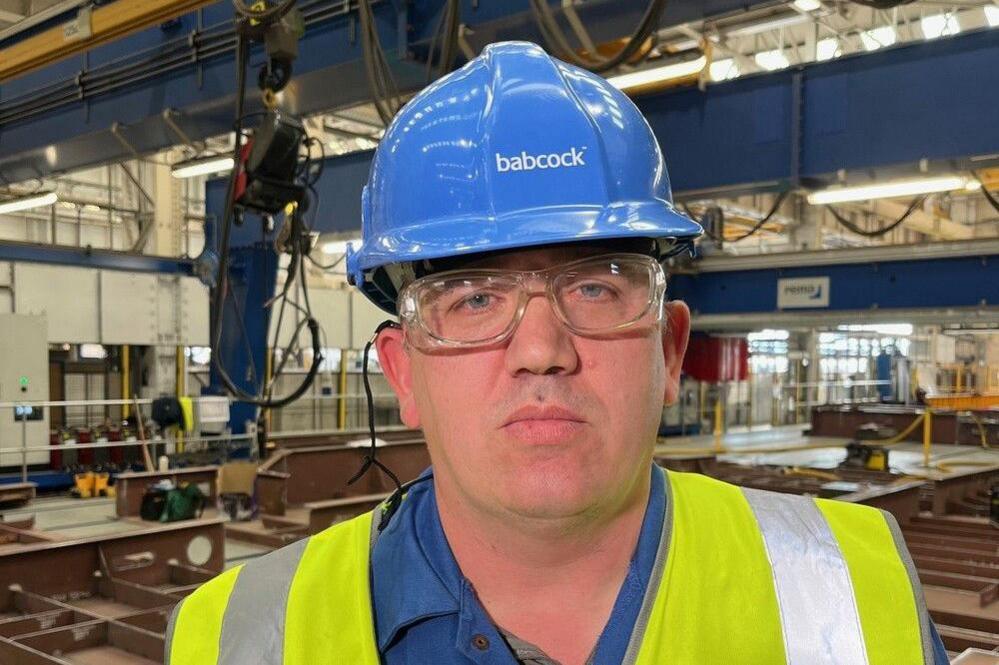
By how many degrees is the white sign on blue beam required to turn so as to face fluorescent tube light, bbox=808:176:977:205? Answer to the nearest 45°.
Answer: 0° — it already faces it

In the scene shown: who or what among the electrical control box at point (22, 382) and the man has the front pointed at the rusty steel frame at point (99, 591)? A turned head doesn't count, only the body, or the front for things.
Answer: the electrical control box

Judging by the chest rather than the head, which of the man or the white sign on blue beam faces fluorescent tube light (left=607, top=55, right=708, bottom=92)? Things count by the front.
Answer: the white sign on blue beam

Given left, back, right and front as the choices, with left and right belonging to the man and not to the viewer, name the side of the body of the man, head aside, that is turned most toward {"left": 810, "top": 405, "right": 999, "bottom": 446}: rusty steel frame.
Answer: back

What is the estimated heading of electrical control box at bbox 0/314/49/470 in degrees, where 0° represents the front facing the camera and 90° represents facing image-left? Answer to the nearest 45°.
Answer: approximately 0°

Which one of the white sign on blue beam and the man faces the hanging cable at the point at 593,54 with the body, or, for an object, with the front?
the white sign on blue beam
